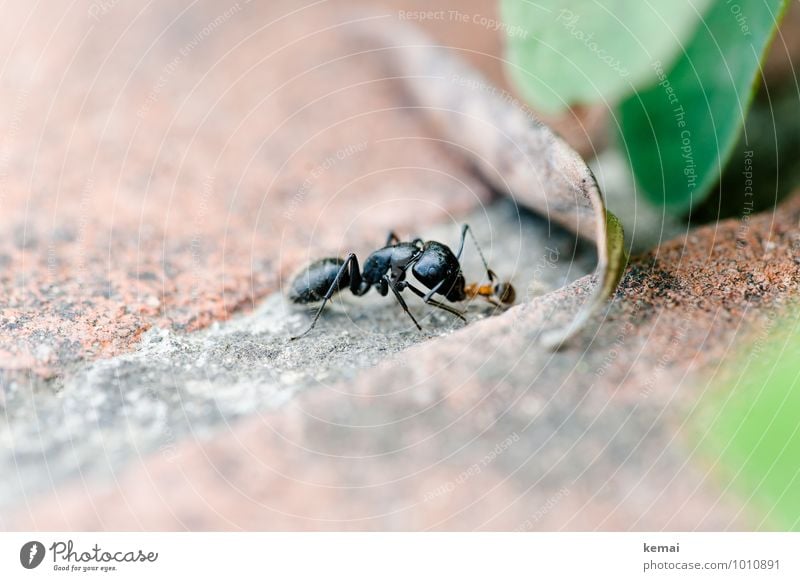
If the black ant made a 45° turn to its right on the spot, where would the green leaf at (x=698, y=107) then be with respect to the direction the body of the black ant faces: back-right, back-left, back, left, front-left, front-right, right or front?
front-left

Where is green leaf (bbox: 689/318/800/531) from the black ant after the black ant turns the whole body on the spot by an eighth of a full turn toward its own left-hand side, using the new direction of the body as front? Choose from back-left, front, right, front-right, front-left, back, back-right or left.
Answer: right

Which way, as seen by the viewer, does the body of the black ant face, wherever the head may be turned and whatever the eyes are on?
to the viewer's right
